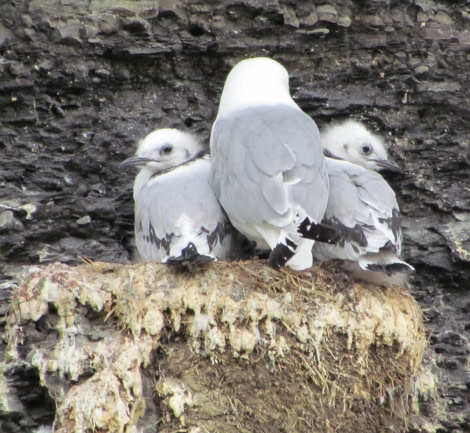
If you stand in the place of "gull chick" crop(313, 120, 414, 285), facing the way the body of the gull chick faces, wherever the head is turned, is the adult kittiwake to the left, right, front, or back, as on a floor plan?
left

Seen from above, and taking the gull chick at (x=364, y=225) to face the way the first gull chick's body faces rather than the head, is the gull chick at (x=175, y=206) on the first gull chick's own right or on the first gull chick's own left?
on the first gull chick's own left

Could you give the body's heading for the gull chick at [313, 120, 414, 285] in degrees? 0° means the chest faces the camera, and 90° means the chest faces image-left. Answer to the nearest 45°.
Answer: approximately 180°
